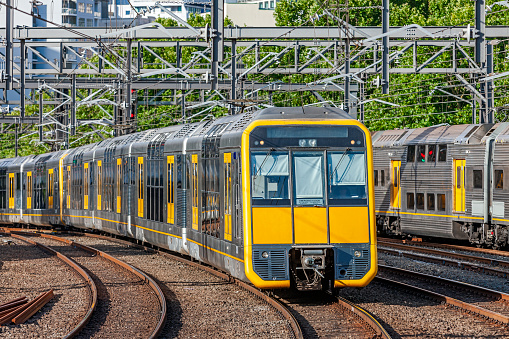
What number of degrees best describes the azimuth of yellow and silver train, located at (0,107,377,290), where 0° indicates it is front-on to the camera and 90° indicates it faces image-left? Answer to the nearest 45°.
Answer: approximately 315°

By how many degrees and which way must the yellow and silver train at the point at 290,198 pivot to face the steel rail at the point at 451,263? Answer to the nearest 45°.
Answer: approximately 90° to its left

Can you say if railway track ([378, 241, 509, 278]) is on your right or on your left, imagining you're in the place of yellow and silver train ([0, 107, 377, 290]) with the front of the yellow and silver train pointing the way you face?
on your left
